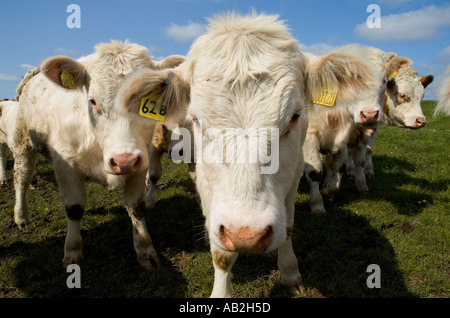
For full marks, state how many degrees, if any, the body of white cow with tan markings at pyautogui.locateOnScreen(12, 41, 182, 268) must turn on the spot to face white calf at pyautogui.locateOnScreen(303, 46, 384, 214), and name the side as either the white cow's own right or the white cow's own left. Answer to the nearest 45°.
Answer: approximately 45° to the white cow's own left

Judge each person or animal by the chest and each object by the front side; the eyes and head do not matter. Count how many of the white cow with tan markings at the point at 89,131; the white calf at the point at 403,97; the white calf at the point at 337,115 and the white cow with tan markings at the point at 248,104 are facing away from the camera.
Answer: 0

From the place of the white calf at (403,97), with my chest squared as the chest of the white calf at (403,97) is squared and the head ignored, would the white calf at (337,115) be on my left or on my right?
on my right

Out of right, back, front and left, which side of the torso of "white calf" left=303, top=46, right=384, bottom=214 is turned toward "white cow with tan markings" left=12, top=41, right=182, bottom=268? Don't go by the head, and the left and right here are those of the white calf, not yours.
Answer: right

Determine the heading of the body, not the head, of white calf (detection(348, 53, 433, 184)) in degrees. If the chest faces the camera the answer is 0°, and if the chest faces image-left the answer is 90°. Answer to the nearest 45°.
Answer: approximately 315°

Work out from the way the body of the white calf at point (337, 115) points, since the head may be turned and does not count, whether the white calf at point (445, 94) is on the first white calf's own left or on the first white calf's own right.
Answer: on the first white calf's own left

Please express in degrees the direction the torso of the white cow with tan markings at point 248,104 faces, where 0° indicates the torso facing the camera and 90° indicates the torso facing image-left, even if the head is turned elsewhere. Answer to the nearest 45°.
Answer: approximately 0°

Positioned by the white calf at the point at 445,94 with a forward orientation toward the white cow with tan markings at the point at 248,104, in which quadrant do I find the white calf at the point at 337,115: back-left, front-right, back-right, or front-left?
front-right

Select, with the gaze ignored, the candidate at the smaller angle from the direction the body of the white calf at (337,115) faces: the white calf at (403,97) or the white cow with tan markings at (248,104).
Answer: the white cow with tan markings

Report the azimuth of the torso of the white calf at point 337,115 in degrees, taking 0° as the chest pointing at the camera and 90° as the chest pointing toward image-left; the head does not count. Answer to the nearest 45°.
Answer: approximately 315°

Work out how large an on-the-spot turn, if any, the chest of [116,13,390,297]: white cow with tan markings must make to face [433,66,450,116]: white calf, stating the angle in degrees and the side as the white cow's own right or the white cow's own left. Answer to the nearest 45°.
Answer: approximately 135° to the white cow's own left

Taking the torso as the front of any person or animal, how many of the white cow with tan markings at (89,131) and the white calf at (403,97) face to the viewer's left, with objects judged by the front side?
0
